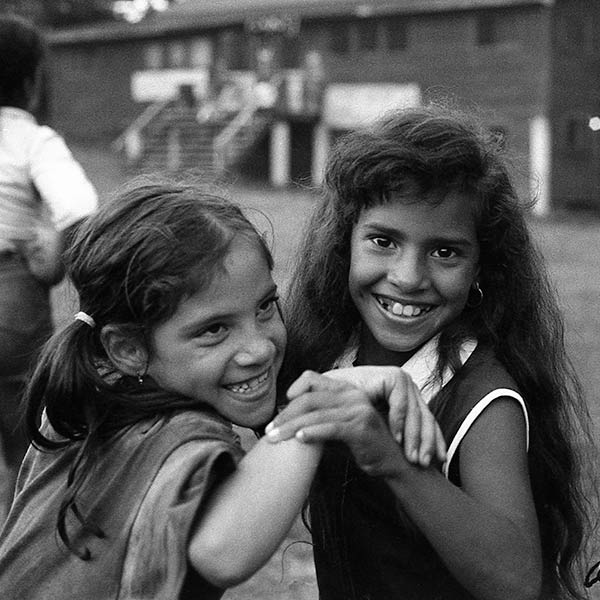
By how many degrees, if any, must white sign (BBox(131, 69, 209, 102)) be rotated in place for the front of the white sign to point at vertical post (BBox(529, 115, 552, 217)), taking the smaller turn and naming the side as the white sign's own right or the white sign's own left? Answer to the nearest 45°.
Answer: approximately 45° to the white sign's own left

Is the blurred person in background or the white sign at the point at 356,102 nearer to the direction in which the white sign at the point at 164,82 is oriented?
the blurred person in background

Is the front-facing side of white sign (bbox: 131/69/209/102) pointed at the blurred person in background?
yes

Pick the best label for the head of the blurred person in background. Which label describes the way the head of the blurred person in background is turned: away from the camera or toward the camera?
away from the camera

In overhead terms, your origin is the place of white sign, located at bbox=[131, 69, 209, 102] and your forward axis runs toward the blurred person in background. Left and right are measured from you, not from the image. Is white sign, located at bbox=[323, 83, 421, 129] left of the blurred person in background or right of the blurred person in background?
left

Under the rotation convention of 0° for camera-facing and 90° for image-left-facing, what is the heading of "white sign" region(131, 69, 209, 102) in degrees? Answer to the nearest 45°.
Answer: approximately 0°

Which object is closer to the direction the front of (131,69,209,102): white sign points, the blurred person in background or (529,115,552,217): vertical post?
the blurred person in background
